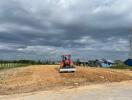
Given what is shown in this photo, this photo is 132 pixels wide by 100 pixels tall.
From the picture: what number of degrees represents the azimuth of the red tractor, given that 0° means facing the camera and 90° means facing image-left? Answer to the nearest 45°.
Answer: approximately 0°
